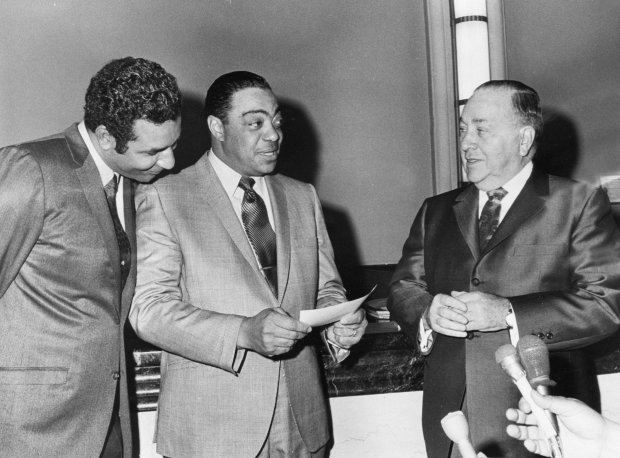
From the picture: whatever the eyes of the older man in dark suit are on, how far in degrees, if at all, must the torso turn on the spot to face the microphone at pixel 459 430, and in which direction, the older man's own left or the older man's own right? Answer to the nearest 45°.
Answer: approximately 45° to the older man's own left

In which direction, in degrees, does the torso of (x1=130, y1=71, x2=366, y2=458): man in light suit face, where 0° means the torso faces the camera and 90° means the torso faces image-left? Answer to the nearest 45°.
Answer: approximately 315°

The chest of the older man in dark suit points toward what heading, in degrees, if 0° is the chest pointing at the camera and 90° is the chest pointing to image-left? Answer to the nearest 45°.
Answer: approximately 45°

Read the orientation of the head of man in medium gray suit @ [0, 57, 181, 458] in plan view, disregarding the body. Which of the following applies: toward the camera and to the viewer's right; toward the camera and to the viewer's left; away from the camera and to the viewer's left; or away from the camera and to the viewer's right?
toward the camera and to the viewer's right

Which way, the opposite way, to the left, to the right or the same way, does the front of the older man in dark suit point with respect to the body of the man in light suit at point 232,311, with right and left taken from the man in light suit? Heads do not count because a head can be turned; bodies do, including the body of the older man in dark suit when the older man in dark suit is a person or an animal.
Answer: to the right
